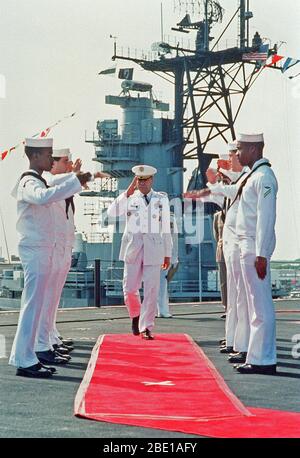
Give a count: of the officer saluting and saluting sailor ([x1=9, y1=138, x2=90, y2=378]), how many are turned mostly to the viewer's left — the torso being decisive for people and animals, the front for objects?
0

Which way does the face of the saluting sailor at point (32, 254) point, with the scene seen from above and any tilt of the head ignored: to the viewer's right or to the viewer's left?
to the viewer's right

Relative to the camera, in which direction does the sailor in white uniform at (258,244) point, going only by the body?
to the viewer's left

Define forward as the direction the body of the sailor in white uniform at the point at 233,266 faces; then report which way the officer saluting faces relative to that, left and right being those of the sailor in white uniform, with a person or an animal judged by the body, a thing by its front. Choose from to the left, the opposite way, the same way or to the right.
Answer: to the left

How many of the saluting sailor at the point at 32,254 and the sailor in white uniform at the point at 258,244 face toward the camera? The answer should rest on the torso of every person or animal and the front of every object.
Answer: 0

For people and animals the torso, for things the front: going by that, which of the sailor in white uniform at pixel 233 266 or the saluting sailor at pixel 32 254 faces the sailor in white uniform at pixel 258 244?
the saluting sailor

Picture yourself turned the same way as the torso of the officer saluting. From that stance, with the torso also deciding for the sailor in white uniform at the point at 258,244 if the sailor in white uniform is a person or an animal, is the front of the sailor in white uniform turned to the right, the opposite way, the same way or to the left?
to the right

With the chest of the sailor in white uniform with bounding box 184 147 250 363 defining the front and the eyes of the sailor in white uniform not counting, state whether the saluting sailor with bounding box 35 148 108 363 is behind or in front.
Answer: in front

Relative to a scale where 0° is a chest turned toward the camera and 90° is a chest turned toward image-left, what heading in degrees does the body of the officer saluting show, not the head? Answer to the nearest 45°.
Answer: approximately 0°

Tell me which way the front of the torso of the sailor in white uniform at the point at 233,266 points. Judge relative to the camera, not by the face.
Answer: to the viewer's left

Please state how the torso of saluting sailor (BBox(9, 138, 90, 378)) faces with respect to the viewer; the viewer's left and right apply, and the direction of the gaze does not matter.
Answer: facing to the right of the viewer

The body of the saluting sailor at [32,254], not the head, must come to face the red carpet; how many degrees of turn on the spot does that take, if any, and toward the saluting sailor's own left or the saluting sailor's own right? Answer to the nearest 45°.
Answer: approximately 45° to the saluting sailor's own right
